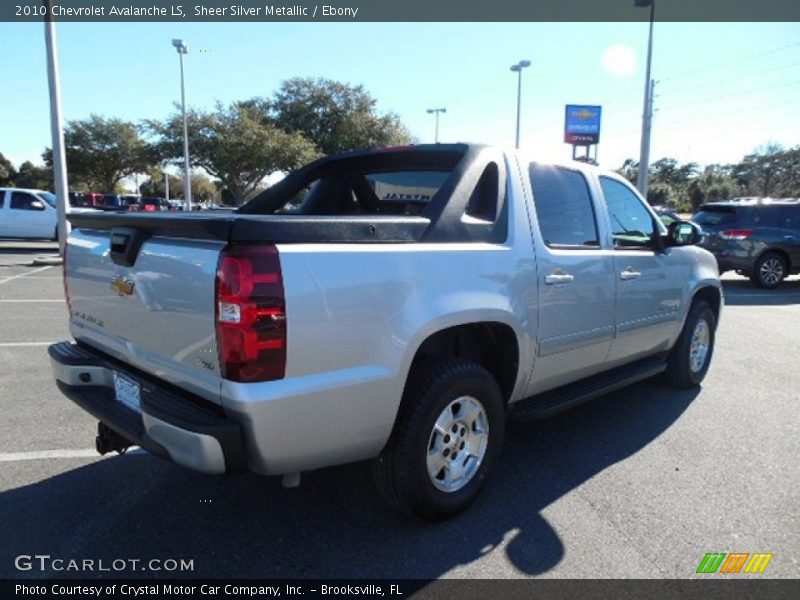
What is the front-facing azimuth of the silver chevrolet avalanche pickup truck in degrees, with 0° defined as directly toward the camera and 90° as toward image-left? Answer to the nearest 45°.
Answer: approximately 225°

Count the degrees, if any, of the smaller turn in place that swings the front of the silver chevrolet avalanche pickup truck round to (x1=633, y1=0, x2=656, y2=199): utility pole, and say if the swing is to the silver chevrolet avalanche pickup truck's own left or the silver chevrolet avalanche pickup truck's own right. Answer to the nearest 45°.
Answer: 0° — it already faces it

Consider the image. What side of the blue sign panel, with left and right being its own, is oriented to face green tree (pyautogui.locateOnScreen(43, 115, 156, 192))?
right

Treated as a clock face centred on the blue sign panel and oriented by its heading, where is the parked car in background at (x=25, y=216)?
The parked car in background is roughly at 1 o'clock from the blue sign panel.

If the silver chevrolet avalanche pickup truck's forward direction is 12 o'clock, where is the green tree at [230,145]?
The green tree is roughly at 10 o'clock from the silver chevrolet avalanche pickup truck.

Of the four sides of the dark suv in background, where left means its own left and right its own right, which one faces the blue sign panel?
left

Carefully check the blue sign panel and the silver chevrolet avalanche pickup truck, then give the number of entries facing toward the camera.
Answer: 1

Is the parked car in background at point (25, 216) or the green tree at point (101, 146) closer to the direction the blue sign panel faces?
the parked car in background

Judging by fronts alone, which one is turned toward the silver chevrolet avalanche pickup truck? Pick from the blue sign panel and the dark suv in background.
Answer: the blue sign panel

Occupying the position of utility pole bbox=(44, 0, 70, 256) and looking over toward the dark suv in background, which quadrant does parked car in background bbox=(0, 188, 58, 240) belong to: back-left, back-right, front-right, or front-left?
back-left

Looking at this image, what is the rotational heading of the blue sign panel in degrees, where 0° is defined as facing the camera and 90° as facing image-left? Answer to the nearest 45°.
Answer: approximately 0°

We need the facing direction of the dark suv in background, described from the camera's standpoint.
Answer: facing away from the viewer and to the right of the viewer
